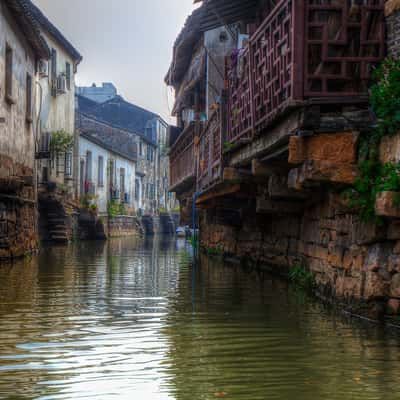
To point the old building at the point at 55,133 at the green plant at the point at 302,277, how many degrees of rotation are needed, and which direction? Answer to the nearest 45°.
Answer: approximately 45° to its right

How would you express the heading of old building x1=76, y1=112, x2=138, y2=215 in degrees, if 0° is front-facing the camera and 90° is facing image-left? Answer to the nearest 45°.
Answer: approximately 315°

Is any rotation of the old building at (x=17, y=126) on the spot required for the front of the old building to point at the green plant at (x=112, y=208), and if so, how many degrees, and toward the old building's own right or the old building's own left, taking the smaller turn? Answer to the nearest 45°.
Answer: approximately 90° to the old building's own left

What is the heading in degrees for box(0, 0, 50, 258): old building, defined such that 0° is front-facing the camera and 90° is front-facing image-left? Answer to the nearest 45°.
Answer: approximately 270°

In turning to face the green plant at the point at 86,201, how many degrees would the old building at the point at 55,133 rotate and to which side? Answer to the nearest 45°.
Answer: approximately 135° to its left

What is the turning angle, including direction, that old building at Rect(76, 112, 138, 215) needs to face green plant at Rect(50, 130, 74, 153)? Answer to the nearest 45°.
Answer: approximately 45° to its right

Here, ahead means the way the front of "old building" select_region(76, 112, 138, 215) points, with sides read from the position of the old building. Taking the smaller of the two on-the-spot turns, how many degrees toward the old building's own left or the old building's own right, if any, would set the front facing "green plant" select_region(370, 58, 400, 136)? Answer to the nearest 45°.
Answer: approximately 45° to the old building's own right

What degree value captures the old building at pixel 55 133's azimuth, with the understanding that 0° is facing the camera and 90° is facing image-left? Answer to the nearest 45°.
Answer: approximately 315°

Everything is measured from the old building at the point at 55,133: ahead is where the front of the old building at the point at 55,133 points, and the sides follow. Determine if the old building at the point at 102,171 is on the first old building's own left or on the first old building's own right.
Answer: on the first old building's own left
